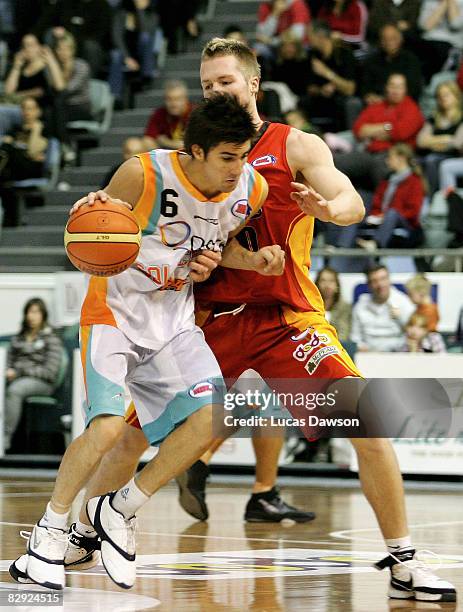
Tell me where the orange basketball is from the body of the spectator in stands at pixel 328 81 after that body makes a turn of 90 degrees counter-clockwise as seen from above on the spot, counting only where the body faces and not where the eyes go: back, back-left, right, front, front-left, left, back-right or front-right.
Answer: front-right

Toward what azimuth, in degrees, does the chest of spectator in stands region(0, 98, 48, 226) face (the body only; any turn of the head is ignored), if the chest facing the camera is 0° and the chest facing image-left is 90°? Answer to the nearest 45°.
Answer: approximately 45°

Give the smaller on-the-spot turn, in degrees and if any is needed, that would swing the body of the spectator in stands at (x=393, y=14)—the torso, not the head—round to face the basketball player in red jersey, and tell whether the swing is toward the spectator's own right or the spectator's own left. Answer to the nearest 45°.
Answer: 0° — they already face them

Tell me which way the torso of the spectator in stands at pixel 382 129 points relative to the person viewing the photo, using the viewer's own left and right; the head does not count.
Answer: facing the viewer and to the left of the viewer

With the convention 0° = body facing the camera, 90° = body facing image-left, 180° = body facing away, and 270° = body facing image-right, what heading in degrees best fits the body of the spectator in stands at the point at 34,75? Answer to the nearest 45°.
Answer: approximately 0°

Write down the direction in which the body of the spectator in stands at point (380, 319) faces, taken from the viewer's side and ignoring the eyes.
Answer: toward the camera

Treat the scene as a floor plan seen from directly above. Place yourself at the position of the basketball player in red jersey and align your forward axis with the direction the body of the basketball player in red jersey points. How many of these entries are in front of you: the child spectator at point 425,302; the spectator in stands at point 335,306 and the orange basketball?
1

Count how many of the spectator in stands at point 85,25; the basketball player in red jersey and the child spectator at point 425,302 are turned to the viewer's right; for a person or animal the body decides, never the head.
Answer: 0

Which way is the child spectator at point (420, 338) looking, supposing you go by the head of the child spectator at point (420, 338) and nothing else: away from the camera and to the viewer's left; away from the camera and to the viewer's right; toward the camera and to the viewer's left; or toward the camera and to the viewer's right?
toward the camera and to the viewer's left

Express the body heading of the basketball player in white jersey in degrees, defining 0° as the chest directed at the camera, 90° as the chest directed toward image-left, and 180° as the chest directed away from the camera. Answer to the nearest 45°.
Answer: approximately 315°

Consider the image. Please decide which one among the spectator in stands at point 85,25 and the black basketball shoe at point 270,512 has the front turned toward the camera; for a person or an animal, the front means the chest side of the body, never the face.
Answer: the spectator in stands

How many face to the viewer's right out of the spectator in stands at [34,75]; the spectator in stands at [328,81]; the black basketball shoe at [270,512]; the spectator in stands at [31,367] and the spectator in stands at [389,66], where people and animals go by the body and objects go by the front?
1

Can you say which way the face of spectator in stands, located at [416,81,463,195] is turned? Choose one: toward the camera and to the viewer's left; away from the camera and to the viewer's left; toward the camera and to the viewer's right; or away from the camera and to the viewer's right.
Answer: toward the camera and to the viewer's left

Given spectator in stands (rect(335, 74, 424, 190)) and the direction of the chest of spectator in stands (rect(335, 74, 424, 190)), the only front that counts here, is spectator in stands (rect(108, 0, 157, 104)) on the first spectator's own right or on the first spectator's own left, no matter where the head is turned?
on the first spectator's own right

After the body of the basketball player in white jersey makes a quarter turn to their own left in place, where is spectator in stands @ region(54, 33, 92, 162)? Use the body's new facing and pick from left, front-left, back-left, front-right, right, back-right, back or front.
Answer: front-left

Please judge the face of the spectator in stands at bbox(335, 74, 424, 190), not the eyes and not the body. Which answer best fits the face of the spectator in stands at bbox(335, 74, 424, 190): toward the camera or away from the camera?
toward the camera
